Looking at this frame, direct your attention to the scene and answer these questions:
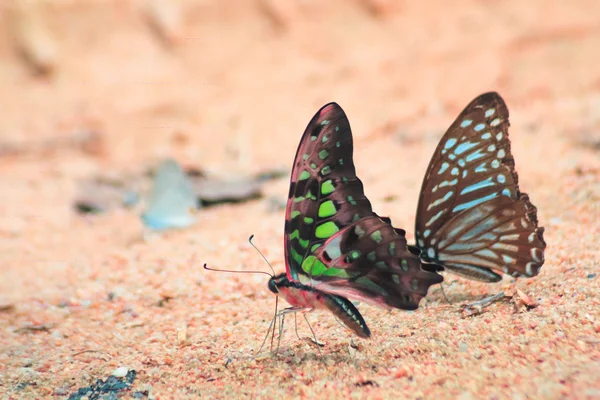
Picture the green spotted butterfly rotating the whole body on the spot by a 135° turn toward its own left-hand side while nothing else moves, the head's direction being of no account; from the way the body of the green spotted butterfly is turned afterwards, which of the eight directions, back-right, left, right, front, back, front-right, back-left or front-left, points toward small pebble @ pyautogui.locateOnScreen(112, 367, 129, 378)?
back-right

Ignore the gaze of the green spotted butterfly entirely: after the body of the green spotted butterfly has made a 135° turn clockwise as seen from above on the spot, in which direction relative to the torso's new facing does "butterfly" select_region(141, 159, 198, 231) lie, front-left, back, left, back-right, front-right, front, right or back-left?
left

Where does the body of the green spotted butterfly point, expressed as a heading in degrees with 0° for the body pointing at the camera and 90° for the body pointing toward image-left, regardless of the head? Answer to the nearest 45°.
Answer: approximately 90°
